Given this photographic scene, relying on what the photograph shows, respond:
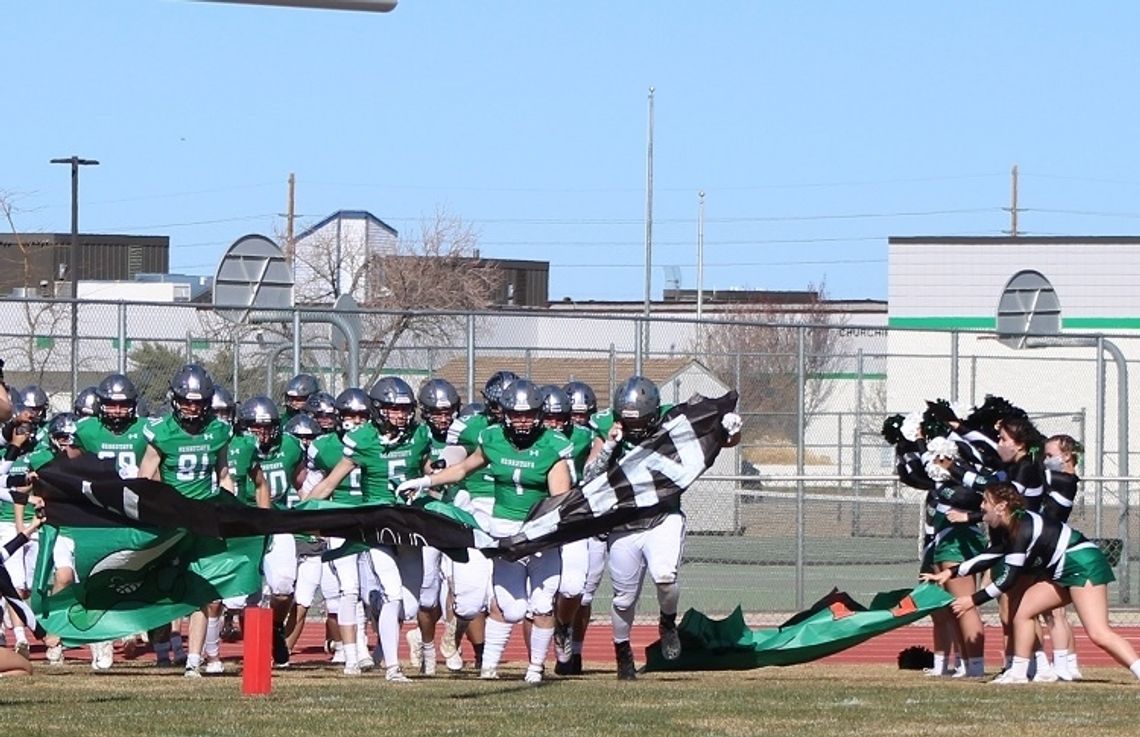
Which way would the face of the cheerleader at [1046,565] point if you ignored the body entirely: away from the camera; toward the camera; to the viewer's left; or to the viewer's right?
to the viewer's left

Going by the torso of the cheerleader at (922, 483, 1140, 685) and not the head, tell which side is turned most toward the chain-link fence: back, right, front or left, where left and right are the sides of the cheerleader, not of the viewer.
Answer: right

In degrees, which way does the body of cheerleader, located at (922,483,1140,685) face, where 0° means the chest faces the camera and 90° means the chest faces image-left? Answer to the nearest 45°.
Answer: approximately 90°
